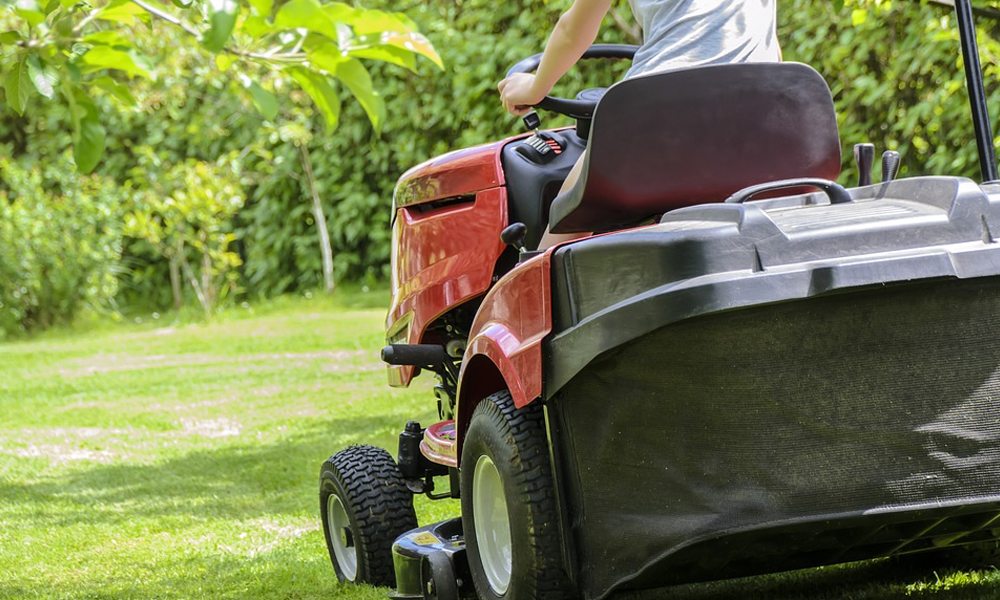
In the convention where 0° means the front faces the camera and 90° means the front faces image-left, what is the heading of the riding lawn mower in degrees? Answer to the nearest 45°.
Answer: approximately 135°

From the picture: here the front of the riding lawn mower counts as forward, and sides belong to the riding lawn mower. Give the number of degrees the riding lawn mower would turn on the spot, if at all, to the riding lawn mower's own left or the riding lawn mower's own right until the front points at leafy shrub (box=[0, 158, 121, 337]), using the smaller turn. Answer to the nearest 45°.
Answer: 0° — it already faces it
